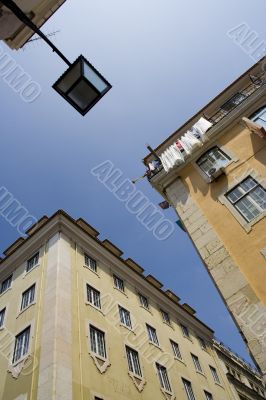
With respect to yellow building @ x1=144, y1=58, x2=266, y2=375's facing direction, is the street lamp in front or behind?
in front

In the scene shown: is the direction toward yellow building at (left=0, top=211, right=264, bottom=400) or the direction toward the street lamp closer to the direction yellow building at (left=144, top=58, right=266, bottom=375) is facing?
the street lamp

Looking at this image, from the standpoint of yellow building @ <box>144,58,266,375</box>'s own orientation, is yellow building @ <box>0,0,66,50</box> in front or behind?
in front

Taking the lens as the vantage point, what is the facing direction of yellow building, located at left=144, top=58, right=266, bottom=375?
facing the viewer and to the left of the viewer
